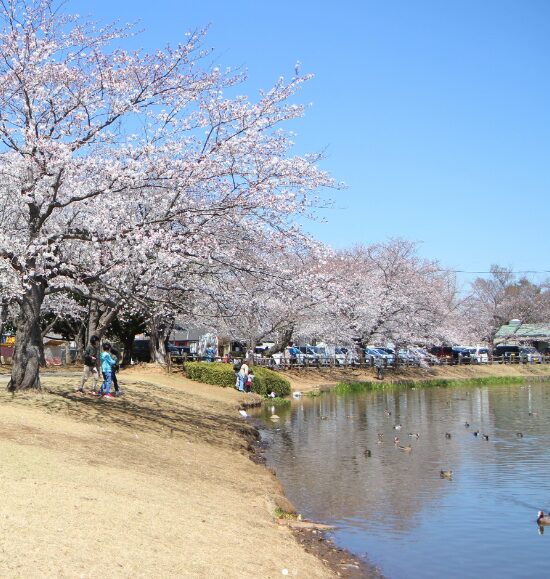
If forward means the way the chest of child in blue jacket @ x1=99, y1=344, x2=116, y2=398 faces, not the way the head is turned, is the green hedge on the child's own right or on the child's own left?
on the child's own left

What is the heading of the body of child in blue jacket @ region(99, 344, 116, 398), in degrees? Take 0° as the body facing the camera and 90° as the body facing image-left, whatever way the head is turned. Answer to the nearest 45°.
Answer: approximately 270°
